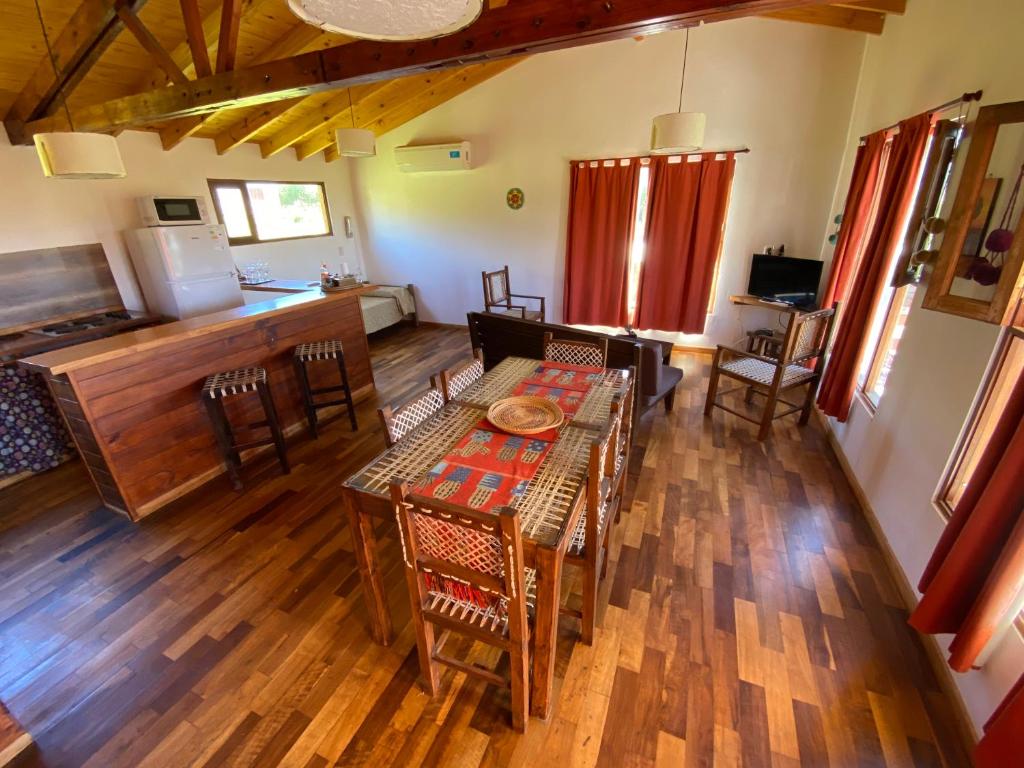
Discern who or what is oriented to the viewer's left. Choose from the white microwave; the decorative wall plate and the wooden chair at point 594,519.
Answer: the wooden chair

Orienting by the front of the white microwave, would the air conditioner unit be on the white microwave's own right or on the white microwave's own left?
on the white microwave's own left

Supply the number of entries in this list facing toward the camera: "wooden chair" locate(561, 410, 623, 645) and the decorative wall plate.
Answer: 1

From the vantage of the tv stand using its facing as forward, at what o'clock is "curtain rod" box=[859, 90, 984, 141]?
The curtain rod is roughly at 10 o'clock from the tv stand.

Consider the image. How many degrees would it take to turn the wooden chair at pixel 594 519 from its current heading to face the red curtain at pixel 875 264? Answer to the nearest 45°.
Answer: approximately 135° to its right

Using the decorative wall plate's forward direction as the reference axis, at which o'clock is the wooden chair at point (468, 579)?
The wooden chair is roughly at 12 o'clock from the decorative wall plate.

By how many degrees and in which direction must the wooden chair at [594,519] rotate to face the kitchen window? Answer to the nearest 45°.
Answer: approximately 45° to its right

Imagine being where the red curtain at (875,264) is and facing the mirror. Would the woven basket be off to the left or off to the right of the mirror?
right

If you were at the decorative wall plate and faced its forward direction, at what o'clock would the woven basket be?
The woven basket is roughly at 12 o'clock from the decorative wall plate.

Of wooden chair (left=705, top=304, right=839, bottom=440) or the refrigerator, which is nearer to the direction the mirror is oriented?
the refrigerator

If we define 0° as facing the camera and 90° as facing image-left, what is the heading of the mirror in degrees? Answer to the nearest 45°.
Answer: approximately 45°

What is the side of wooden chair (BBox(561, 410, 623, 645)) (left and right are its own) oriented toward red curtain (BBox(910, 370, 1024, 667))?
back

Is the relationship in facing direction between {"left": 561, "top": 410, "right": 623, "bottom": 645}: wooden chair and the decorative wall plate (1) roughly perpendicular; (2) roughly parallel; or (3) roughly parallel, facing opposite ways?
roughly perpendicular

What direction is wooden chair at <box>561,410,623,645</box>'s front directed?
to the viewer's left
